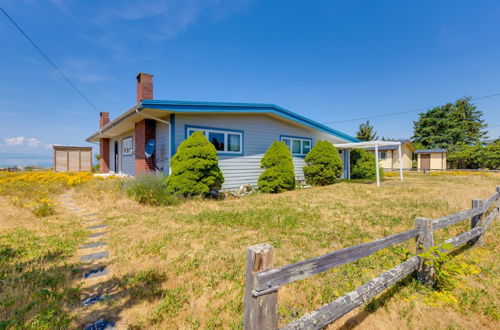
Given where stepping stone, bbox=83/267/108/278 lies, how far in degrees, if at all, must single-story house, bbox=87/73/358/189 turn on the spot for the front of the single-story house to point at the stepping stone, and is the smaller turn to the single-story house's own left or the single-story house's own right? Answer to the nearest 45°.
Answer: approximately 45° to the single-story house's own left

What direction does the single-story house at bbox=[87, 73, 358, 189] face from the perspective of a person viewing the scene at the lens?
facing the viewer and to the left of the viewer

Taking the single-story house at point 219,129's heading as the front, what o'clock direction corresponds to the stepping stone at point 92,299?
The stepping stone is roughly at 11 o'clock from the single-story house.

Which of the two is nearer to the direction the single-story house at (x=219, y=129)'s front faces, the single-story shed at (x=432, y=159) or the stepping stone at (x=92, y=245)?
the stepping stone

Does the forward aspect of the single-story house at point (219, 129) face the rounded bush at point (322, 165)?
no

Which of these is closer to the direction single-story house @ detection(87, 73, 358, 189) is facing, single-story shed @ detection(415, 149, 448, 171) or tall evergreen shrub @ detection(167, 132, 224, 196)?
the tall evergreen shrub

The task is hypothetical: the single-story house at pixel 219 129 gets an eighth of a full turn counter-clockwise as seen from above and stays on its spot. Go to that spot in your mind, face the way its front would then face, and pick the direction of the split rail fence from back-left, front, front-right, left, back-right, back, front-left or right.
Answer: front

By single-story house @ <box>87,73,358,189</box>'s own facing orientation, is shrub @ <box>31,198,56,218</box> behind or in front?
in front

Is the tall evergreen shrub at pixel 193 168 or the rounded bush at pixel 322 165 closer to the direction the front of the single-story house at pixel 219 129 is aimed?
the tall evergreen shrub

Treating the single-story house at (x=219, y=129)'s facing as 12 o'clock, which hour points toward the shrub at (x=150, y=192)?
The shrub is roughly at 12 o'clock from the single-story house.

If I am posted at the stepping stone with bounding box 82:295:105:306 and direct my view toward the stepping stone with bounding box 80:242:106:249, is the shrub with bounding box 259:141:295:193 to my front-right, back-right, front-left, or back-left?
front-right
